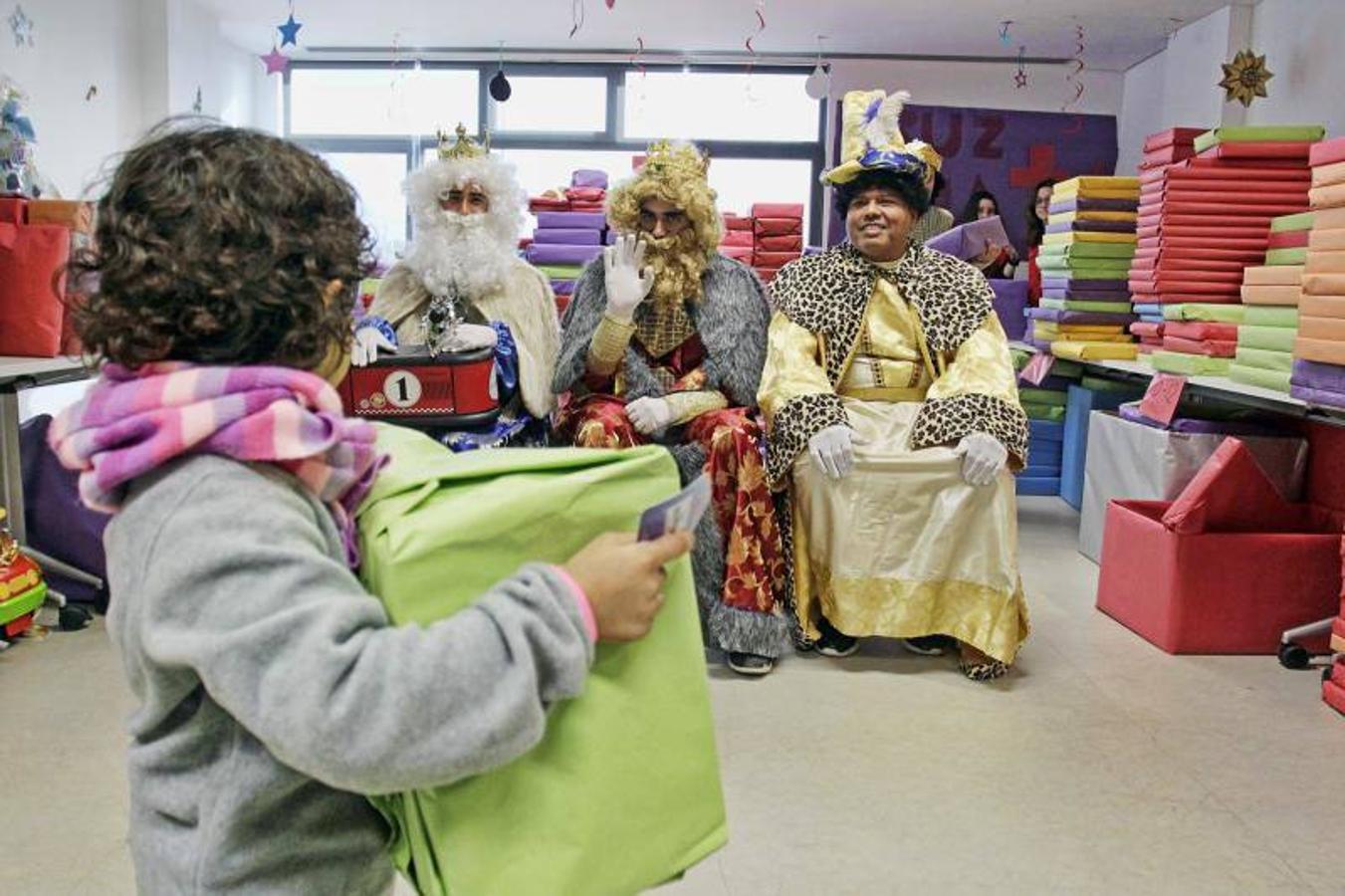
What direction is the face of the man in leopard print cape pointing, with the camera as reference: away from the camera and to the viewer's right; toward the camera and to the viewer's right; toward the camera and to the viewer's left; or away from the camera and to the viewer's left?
toward the camera and to the viewer's left

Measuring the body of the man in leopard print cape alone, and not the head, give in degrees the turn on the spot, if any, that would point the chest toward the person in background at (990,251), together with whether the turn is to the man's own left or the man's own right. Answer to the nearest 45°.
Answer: approximately 180°

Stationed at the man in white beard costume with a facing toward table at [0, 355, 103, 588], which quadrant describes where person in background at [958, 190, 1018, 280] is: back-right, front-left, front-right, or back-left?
back-right

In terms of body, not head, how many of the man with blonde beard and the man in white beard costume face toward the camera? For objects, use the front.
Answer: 2

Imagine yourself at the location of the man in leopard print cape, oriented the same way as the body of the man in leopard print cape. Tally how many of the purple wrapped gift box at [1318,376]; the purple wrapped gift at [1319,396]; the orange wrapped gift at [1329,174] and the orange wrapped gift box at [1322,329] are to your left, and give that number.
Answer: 4

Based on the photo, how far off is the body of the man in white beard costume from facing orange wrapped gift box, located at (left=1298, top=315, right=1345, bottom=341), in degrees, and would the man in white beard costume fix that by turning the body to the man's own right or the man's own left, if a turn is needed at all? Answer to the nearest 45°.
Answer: approximately 45° to the man's own left

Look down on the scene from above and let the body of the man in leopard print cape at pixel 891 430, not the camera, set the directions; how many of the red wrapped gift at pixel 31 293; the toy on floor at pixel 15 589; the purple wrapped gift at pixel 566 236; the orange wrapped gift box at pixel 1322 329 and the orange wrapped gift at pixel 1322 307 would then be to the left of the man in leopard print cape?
2
